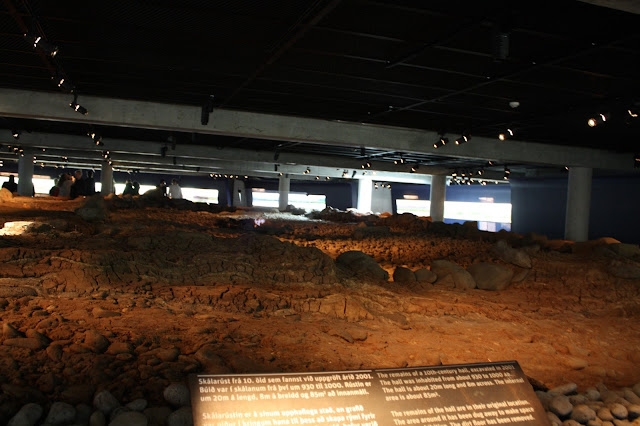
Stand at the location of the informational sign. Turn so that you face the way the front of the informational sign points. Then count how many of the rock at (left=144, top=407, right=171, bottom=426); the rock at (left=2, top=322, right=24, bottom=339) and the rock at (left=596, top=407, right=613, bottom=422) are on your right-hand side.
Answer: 2

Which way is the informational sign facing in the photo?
toward the camera

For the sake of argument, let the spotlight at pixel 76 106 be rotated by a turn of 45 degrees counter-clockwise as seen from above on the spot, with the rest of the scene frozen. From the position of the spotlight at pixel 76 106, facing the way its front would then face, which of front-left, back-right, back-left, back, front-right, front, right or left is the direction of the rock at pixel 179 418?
back-right

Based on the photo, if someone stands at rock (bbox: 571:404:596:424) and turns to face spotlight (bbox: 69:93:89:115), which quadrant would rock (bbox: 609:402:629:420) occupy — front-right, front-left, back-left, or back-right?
back-right

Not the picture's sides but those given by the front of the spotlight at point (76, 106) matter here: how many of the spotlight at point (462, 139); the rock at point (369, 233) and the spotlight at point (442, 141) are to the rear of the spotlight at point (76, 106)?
0

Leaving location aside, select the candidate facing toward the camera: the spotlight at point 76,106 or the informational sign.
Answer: the informational sign

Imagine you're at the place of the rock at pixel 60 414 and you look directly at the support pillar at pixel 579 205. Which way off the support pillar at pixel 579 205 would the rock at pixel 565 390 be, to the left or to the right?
right

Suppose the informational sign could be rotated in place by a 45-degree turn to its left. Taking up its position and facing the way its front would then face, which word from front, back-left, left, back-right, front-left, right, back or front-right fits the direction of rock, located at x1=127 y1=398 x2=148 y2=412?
back-right

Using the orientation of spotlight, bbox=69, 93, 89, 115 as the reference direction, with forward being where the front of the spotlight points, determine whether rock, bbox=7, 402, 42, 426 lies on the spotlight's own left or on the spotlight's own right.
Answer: on the spotlight's own right

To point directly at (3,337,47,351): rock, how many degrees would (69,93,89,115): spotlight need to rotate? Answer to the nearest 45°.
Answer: approximately 90° to its right

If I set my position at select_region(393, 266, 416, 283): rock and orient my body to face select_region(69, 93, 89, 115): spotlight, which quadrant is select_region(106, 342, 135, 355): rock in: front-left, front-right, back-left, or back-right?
front-left

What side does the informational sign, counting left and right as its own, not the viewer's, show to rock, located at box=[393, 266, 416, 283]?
back

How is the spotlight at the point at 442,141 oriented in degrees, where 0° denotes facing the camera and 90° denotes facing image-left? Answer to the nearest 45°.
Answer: approximately 45°
